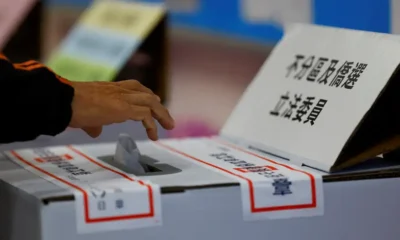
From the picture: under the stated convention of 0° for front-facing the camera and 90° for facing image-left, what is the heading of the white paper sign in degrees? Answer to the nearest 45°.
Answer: approximately 45°
